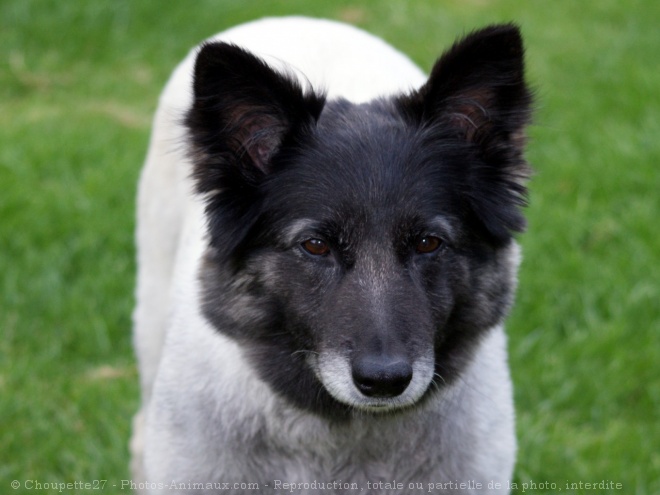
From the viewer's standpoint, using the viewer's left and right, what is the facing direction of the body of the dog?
facing the viewer
